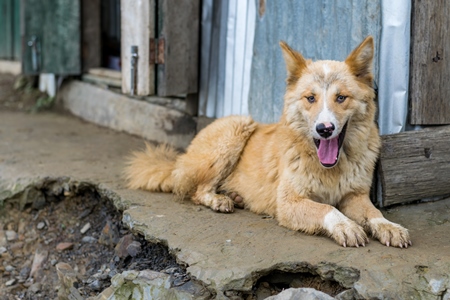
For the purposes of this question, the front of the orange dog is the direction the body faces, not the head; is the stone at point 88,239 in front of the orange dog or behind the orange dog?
behind

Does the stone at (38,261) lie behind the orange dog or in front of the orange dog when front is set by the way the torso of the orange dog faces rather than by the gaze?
behind

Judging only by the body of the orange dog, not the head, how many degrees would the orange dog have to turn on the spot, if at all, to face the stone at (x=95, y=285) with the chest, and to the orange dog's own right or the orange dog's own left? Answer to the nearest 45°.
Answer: approximately 135° to the orange dog's own right

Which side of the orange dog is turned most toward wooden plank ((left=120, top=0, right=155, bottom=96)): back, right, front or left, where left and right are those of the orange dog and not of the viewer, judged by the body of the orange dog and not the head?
back

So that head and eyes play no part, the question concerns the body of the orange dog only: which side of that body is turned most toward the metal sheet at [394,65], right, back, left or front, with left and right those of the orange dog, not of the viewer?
left

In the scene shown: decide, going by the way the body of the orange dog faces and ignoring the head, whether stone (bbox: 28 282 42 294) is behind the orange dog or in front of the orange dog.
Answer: behind

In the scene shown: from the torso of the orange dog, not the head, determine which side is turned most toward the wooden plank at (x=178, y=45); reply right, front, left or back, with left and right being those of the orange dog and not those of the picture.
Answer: back

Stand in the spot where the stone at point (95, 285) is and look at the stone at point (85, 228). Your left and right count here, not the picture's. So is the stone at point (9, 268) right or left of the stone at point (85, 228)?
left

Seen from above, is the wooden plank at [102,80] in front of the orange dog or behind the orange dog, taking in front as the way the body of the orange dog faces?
behind

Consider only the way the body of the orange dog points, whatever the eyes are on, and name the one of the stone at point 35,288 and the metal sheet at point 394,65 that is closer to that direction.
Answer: the metal sheet

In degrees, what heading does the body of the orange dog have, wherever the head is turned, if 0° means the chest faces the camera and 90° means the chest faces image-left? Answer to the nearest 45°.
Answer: approximately 315°

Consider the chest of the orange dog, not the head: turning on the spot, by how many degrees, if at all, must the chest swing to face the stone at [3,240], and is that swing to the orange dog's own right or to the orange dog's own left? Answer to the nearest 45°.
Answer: approximately 135° to the orange dog's own right

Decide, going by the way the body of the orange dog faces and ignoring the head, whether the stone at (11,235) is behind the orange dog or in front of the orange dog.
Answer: behind

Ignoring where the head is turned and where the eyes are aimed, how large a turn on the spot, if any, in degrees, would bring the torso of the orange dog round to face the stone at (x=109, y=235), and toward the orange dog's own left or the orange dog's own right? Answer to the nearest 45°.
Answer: approximately 135° to the orange dog's own right

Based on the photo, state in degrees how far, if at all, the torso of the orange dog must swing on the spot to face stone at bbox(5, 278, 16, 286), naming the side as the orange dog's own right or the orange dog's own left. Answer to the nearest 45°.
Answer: approximately 135° to the orange dog's own right

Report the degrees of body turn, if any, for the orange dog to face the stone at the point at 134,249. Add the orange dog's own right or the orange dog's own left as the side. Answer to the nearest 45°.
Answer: approximately 135° to the orange dog's own right
